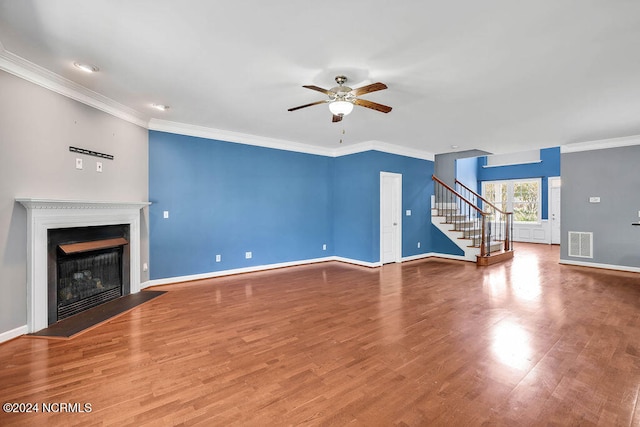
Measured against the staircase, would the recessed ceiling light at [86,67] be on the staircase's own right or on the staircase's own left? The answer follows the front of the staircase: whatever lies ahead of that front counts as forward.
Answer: on the staircase's own right

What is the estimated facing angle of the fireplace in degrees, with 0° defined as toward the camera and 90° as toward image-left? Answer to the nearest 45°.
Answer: approximately 315°
